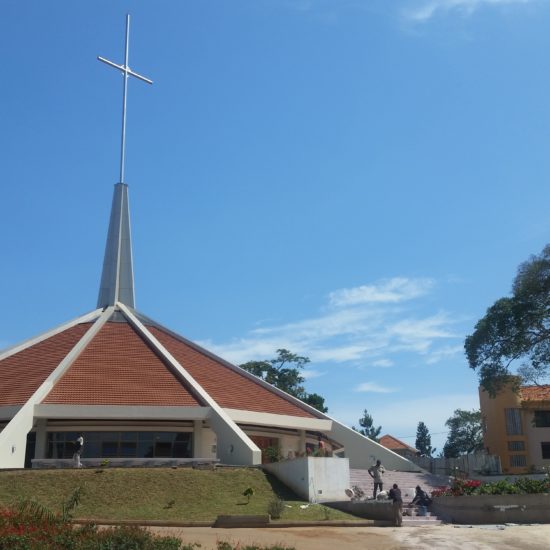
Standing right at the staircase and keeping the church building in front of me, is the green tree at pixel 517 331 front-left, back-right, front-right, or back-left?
back-right

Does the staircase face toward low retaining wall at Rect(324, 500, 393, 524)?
no

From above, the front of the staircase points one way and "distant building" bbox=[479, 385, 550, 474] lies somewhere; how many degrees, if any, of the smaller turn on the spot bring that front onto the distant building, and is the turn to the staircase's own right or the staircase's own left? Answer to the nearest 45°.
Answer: approximately 135° to the staircase's own left

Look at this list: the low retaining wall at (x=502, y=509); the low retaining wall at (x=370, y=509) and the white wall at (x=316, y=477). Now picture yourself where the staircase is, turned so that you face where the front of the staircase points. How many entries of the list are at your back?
0

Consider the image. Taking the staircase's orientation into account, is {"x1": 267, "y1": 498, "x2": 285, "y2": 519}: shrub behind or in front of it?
in front

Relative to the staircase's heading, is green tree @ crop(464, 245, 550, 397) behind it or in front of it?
behind

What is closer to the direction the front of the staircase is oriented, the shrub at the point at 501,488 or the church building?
the shrub

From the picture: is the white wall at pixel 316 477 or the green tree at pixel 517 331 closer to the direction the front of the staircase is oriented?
the white wall

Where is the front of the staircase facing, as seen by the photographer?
facing the viewer

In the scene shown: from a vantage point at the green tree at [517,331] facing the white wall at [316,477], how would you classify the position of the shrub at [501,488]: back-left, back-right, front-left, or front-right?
front-left

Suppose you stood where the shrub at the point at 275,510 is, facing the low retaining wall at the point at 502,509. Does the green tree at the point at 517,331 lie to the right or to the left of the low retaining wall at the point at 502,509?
left

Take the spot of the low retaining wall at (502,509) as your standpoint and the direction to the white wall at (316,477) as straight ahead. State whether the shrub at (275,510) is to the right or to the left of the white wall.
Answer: left
